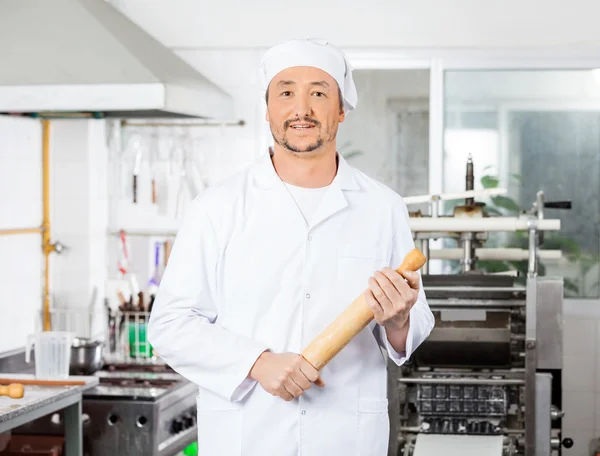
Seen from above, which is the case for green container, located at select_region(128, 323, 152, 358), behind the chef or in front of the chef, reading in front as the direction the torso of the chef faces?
behind

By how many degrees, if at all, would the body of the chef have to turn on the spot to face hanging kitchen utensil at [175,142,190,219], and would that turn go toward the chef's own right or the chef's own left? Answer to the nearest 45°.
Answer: approximately 180°

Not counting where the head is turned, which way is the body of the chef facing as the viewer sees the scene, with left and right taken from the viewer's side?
facing the viewer

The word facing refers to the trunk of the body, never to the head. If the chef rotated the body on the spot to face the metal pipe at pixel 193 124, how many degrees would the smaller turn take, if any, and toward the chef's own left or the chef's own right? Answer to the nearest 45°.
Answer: approximately 180°

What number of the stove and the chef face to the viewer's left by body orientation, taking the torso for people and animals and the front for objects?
0

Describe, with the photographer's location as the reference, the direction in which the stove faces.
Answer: facing the viewer and to the right of the viewer
